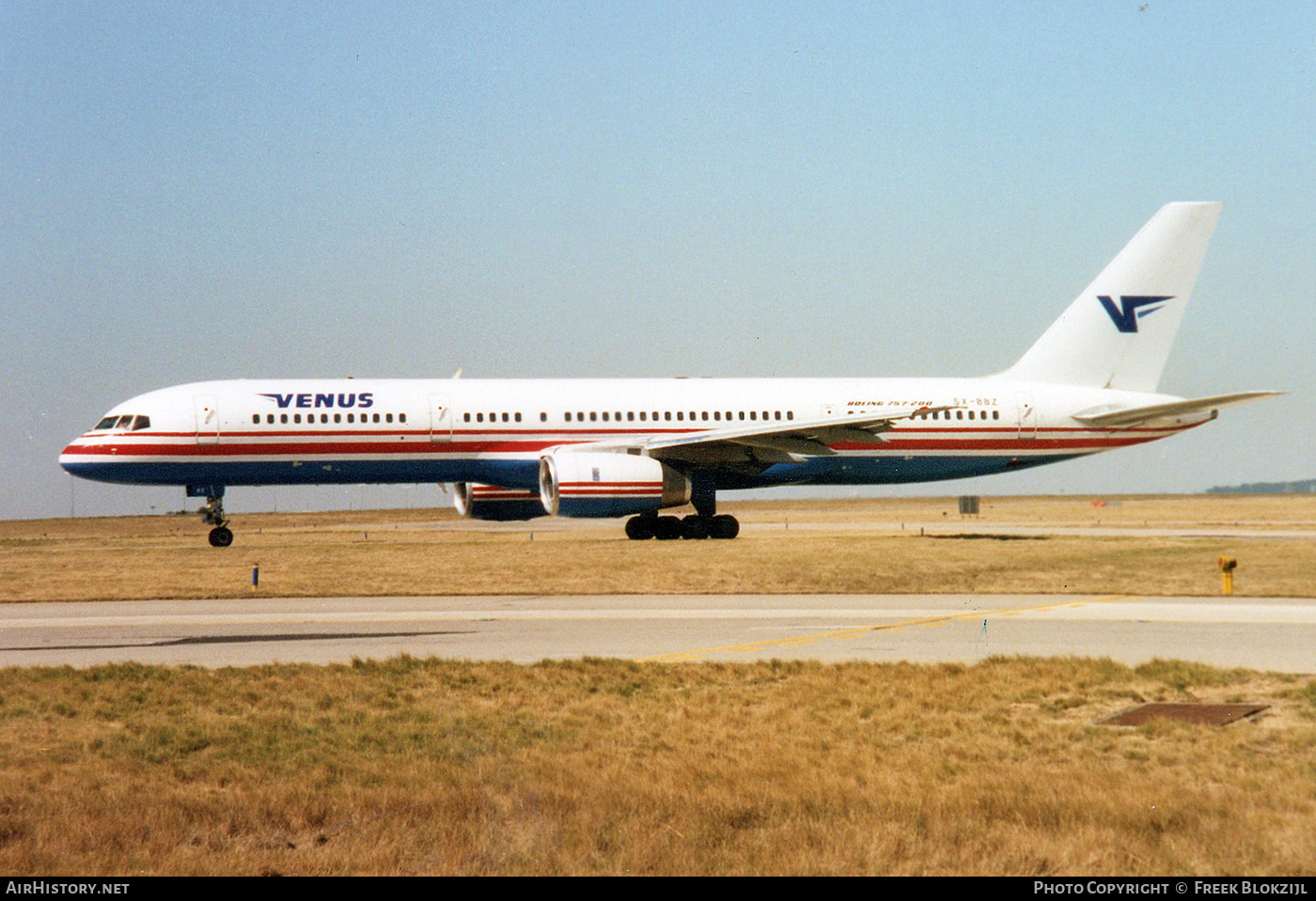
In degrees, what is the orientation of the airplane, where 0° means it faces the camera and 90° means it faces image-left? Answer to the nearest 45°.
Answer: approximately 90°
